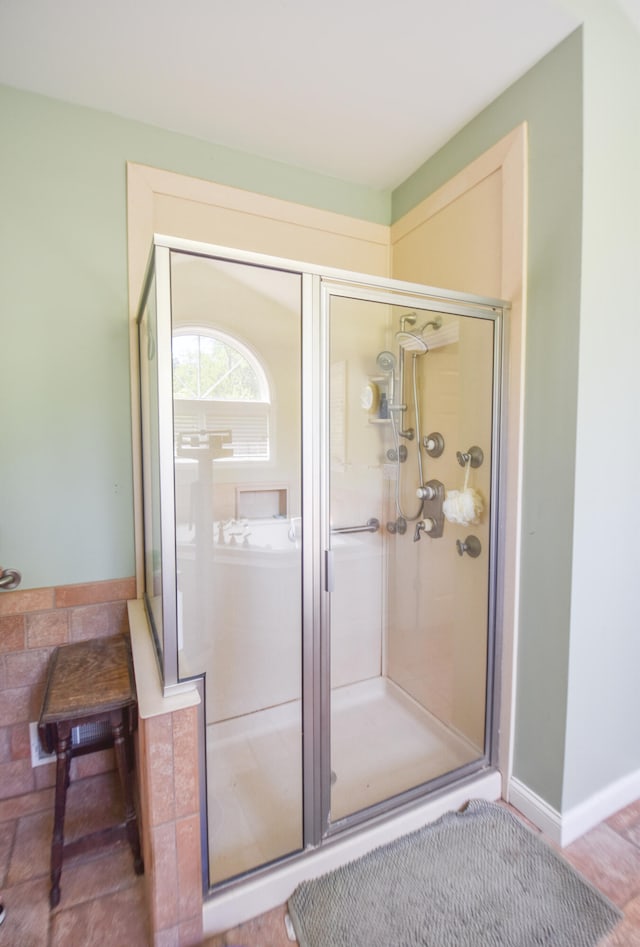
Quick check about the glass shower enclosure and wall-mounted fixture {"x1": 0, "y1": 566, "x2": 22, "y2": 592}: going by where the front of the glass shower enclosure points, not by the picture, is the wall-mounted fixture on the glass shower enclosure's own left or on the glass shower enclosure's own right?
on the glass shower enclosure's own right

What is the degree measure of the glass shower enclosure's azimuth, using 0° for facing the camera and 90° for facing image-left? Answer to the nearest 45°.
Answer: approximately 315°
